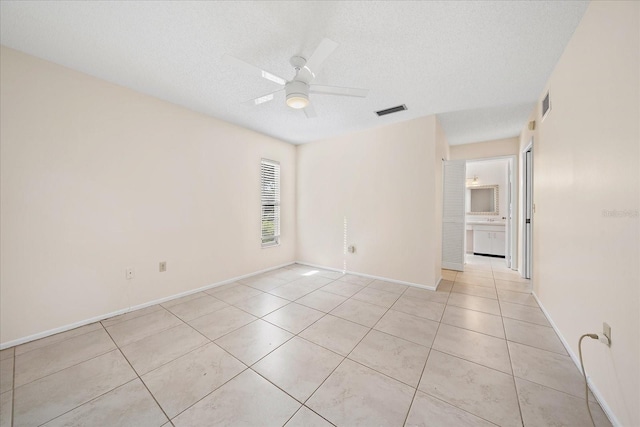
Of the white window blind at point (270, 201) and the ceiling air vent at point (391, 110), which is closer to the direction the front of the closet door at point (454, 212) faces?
the ceiling air vent

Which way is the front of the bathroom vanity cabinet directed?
toward the camera

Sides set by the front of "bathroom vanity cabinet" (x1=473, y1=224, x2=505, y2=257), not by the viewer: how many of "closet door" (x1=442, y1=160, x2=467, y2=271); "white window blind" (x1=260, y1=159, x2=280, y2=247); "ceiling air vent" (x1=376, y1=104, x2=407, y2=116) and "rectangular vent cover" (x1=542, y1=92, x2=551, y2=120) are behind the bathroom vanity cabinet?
0

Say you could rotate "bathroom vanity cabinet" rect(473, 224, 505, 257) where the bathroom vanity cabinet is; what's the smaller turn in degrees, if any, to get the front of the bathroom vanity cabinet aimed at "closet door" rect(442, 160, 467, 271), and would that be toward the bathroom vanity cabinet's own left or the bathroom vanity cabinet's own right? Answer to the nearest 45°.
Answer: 0° — it already faces it

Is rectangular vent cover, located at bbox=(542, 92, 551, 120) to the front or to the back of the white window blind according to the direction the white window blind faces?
to the front

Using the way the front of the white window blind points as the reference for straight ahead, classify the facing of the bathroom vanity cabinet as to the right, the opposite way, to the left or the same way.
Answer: to the right

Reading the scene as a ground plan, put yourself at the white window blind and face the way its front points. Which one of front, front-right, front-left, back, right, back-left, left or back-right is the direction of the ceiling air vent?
front

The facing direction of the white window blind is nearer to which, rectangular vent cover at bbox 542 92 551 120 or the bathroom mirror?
the rectangular vent cover

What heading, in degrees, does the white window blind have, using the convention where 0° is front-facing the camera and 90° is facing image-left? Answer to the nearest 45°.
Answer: approximately 315°

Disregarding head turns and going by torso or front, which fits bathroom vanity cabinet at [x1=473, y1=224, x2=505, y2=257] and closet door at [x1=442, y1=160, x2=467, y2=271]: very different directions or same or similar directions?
same or similar directions

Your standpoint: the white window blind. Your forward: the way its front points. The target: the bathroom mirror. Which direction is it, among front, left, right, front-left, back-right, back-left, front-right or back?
front-left

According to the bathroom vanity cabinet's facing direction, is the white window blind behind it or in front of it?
in front

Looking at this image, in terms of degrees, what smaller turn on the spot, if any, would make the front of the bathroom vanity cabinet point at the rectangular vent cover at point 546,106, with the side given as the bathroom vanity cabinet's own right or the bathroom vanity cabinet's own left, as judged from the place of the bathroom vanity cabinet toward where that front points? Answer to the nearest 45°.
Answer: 0° — it already faces it
